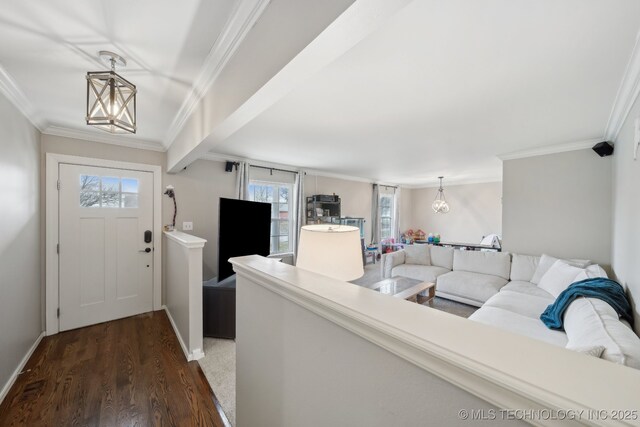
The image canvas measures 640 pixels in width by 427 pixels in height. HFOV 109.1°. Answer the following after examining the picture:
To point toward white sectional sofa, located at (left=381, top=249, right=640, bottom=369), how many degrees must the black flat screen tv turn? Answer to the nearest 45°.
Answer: approximately 45° to its left

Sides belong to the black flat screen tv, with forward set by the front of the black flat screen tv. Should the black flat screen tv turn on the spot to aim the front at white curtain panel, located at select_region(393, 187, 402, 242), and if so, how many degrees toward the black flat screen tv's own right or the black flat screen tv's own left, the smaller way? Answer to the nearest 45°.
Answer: approximately 90° to the black flat screen tv's own left

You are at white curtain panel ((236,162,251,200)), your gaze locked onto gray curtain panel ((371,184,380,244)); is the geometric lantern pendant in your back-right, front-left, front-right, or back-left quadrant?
back-right

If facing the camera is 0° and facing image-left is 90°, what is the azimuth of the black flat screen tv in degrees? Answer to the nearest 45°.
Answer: approximately 315°

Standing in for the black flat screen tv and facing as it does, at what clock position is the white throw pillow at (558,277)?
The white throw pillow is roughly at 11 o'clock from the black flat screen tv.

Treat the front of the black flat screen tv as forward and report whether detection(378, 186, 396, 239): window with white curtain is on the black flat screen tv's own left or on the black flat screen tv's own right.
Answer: on the black flat screen tv's own left

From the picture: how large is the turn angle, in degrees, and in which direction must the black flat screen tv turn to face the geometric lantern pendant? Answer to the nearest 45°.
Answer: approximately 90° to its right

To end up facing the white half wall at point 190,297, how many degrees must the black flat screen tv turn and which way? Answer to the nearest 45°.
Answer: approximately 90° to its right

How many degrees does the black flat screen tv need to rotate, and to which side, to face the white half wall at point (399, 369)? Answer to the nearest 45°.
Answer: approximately 45° to its right

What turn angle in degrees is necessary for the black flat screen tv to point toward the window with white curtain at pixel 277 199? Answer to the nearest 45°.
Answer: approximately 135° to its left

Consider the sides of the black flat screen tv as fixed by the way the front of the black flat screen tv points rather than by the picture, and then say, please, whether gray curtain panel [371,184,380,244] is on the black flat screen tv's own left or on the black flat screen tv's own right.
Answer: on the black flat screen tv's own left

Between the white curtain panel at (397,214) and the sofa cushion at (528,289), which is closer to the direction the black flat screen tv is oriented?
the sofa cushion
